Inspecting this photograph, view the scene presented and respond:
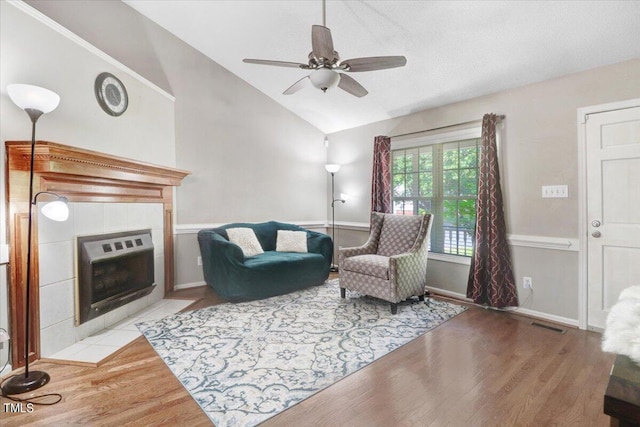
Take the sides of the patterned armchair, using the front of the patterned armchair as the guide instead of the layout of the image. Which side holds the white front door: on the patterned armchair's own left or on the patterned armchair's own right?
on the patterned armchair's own left

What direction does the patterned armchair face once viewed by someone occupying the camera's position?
facing the viewer and to the left of the viewer

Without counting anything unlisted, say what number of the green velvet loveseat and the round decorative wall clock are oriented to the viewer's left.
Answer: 0

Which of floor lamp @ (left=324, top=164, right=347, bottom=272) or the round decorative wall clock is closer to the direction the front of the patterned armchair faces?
the round decorative wall clock

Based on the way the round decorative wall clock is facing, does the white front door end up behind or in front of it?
in front

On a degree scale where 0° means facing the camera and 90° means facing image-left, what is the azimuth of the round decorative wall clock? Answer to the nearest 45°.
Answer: approximately 315°

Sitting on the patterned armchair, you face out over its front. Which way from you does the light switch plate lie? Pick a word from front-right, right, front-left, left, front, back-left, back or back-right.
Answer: back-left

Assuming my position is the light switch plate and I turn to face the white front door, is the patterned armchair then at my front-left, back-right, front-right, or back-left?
back-right

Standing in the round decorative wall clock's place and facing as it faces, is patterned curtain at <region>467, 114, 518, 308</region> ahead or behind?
ahead

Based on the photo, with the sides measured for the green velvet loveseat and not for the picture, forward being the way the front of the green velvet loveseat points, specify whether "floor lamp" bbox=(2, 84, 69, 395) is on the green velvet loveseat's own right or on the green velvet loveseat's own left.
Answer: on the green velvet loveseat's own right

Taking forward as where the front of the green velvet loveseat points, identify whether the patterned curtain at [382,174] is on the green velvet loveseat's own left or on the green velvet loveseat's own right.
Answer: on the green velvet loveseat's own left

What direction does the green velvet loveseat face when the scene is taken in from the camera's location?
facing the viewer and to the right of the viewer

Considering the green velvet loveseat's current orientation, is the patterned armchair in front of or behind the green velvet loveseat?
in front

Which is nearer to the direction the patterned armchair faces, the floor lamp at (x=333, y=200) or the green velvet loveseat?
the green velvet loveseat
